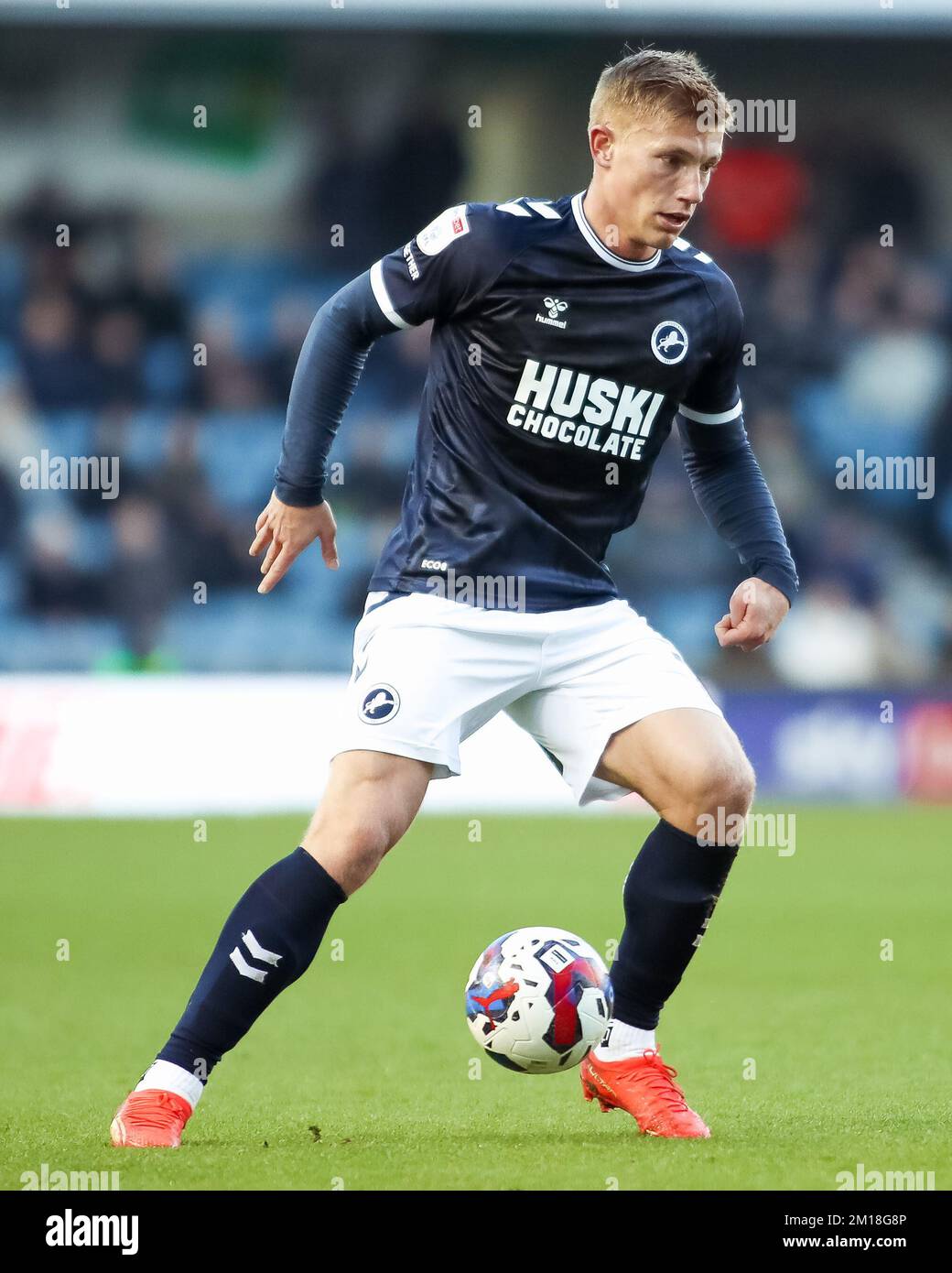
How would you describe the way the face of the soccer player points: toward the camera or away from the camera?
toward the camera

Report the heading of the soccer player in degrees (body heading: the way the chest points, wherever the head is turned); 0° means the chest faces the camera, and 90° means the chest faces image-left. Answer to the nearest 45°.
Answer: approximately 315°
